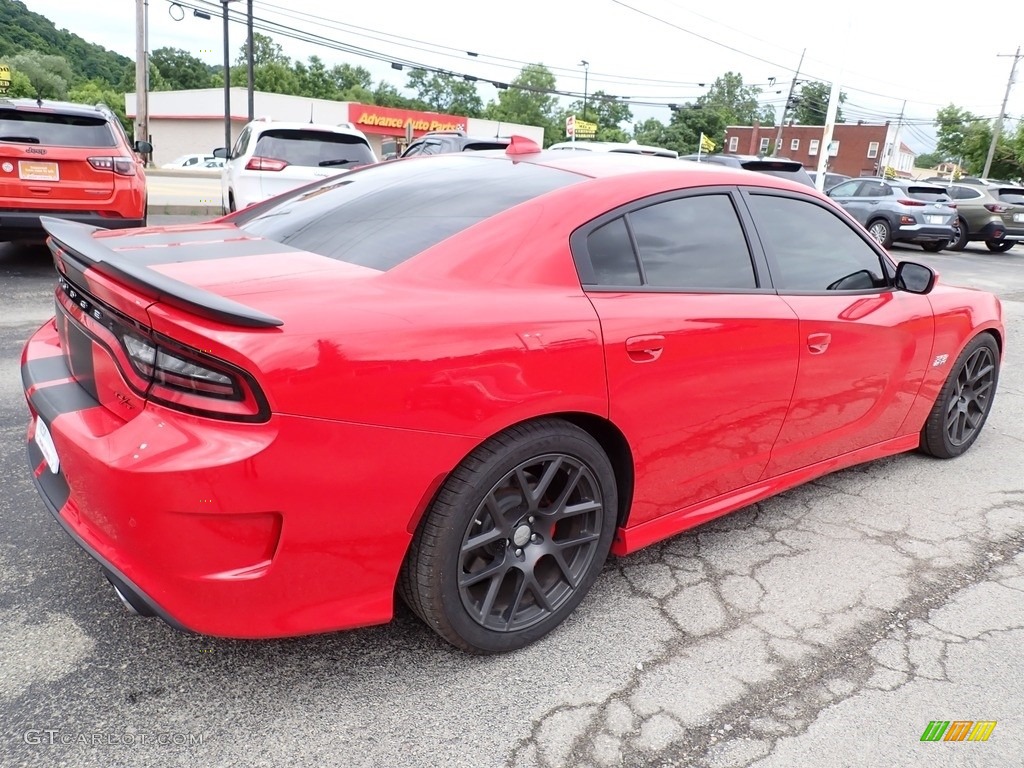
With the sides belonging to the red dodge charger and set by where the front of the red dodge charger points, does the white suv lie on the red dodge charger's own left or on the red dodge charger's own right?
on the red dodge charger's own left

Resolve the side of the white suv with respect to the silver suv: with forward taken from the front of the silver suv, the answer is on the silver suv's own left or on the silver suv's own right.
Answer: on the silver suv's own left

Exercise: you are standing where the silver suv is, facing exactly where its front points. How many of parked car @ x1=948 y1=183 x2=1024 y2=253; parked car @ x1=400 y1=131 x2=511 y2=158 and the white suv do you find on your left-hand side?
2

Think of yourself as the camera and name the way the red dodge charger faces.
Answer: facing away from the viewer and to the right of the viewer

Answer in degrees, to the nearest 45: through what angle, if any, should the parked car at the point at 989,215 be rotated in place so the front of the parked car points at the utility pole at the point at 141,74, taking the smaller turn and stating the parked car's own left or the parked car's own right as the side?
approximately 90° to the parked car's own left

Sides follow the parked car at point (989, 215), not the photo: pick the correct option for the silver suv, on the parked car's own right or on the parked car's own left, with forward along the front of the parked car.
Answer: on the parked car's own left

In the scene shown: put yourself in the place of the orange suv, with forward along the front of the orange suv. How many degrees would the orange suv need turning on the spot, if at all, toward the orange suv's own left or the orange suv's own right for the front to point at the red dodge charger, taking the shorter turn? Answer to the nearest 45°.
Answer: approximately 180°

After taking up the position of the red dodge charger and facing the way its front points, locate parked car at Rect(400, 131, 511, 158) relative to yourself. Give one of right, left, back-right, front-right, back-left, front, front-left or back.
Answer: front-left

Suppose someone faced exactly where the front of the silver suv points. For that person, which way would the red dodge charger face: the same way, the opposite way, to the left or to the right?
to the right

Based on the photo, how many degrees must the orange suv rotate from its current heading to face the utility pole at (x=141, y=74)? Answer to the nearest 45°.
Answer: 0° — it already faces it

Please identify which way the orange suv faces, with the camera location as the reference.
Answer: facing away from the viewer

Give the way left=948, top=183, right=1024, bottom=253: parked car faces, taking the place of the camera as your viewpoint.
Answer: facing away from the viewer and to the left of the viewer

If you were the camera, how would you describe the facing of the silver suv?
facing away from the viewer and to the left of the viewer

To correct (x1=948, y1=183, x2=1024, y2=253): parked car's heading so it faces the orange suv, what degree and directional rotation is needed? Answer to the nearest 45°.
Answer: approximately 90° to its left
